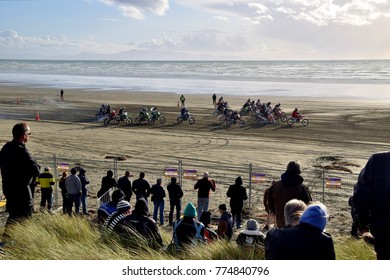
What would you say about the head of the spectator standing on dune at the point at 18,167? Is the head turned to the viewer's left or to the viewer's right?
to the viewer's right

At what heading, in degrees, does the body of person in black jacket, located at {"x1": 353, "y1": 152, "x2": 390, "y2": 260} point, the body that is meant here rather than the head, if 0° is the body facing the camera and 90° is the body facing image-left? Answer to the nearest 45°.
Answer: approximately 180°

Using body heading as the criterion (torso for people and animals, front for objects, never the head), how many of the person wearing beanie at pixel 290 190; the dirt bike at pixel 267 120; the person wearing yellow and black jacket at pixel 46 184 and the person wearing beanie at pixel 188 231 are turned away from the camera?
3

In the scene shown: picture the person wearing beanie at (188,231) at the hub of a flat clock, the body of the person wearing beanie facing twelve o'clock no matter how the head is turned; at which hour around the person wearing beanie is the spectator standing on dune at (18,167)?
The spectator standing on dune is roughly at 9 o'clock from the person wearing beanie.

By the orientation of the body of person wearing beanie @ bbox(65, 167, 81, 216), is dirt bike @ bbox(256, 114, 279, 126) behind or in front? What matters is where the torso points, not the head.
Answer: in front

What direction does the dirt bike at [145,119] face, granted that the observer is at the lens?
facing to the right of the viewer

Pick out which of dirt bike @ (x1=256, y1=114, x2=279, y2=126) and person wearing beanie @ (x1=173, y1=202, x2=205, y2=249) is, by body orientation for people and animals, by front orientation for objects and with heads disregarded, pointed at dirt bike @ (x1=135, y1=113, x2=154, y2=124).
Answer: the person wearing beanie

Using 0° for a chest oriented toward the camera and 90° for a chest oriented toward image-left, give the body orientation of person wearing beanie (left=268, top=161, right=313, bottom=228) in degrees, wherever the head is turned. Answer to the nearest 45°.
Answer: approximately 180°

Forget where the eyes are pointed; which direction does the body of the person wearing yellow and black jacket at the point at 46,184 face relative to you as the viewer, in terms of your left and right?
facing away from the viewer

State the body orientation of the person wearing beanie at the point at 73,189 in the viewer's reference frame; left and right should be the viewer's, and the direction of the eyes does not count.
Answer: facing away from the viewer

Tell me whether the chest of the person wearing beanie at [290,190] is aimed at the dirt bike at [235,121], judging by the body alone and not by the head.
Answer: yes

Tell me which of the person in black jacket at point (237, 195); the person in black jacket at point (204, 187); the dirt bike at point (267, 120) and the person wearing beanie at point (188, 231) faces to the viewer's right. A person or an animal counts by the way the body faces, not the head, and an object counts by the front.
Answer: the dirt bike

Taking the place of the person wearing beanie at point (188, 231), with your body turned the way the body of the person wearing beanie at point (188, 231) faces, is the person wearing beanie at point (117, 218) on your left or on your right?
on your left

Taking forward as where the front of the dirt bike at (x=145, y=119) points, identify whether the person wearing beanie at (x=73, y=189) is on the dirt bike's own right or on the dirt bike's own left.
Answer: on the dirt bike's own right

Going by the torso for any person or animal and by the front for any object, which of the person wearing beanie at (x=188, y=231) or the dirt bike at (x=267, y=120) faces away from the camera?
the person wearing beanie

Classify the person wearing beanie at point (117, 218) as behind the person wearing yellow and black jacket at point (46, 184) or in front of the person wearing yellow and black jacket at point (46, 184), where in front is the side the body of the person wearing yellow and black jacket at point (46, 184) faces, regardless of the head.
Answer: behind

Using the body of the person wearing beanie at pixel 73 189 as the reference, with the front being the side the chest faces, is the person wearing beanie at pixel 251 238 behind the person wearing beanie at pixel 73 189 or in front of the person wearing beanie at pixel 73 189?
behind

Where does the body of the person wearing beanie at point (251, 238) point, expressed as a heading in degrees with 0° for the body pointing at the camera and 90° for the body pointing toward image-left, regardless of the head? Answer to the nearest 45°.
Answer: approximately 180°
